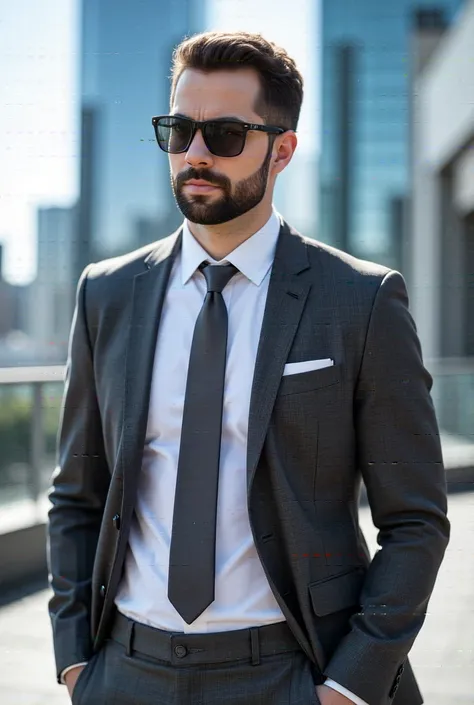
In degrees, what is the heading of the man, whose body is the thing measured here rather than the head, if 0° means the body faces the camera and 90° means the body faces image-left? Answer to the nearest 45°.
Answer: approximately 45°

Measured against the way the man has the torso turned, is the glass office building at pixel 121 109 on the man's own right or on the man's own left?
on the man's own right
